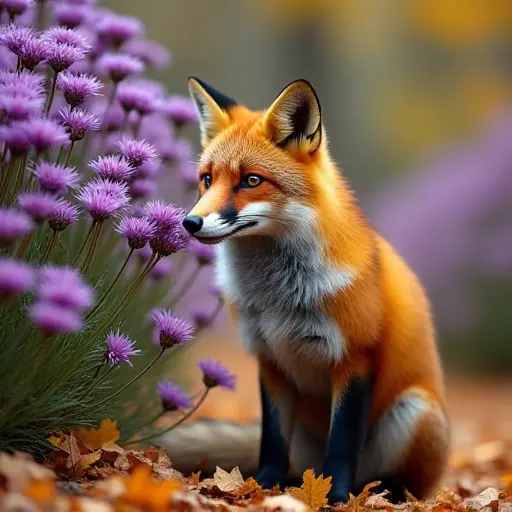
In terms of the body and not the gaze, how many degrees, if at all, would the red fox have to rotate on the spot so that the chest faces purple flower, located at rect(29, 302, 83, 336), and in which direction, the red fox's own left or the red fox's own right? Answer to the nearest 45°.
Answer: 0° — it already faces it

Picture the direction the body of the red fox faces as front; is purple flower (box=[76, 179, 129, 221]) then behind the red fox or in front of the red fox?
in front

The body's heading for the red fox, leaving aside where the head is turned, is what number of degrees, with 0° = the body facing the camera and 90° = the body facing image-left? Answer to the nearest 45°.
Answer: approximately 45°

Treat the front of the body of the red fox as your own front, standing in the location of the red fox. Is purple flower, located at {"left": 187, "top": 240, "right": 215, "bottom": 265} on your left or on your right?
on your right
